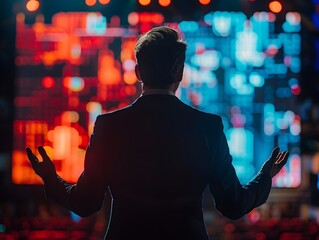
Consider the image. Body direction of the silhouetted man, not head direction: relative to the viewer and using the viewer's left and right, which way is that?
facing away from the viewer

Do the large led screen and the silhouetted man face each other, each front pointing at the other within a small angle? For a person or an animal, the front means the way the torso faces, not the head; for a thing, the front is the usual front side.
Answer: yes

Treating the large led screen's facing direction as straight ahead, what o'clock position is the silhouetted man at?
The silhouetted man is roughly at 12 o'clock from the large led screen.

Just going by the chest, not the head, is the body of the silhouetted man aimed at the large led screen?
yes

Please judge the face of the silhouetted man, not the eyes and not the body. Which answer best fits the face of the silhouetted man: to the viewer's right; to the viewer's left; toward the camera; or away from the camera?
away from the camera

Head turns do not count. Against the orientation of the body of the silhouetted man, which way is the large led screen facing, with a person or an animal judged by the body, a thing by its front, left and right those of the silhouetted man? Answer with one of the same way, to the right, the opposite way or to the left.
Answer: the opposite way

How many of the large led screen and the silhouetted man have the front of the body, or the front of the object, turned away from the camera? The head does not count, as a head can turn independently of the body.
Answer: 1

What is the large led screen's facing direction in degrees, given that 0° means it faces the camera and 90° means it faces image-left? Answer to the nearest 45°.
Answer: approximately 0°
